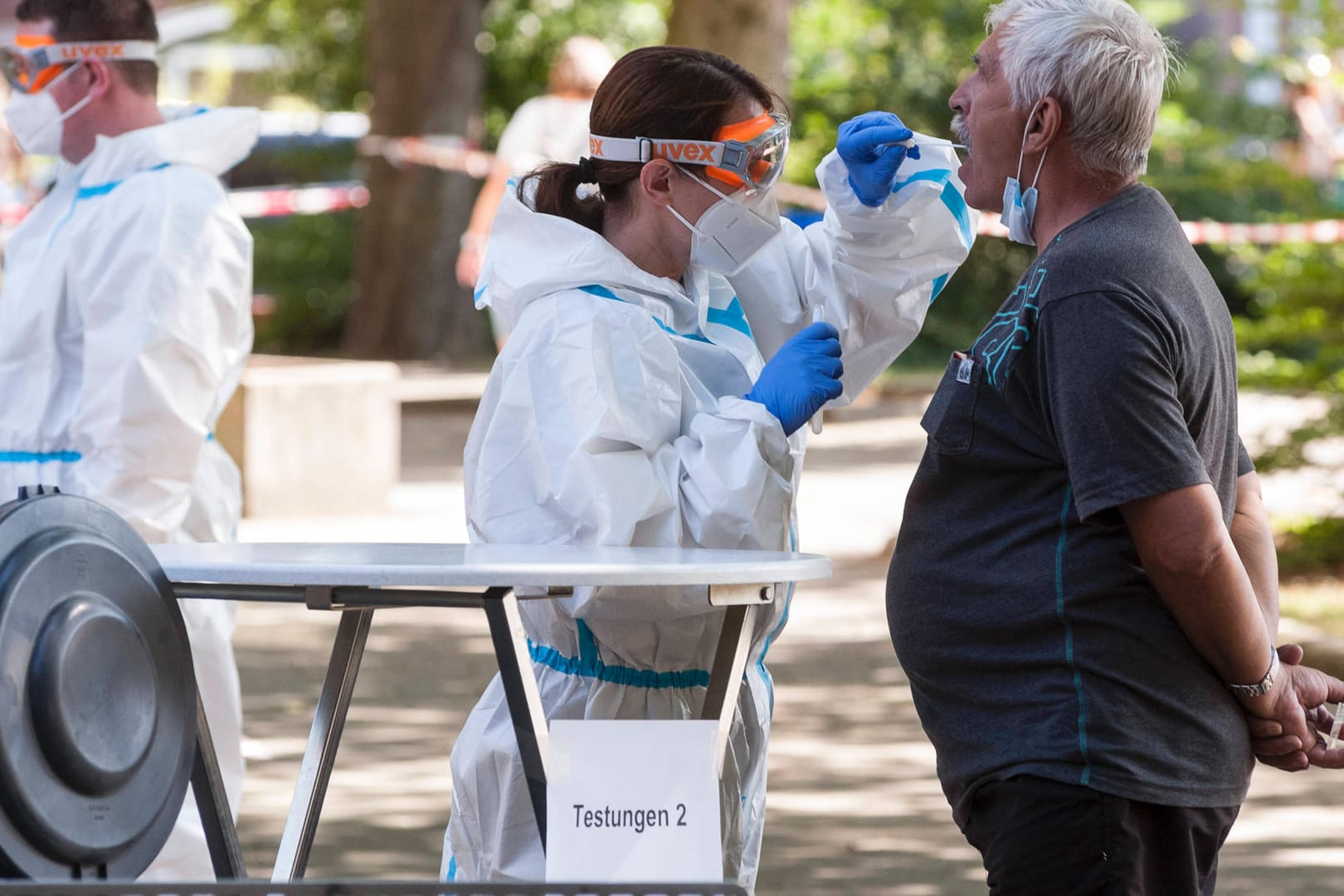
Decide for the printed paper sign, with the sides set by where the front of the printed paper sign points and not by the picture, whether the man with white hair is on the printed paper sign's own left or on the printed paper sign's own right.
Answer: on the printed paper sign's own left

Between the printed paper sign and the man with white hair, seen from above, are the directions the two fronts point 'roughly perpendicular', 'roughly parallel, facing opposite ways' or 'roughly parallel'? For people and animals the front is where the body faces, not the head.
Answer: roughly perpendicular

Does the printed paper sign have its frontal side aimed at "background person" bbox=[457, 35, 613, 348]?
no

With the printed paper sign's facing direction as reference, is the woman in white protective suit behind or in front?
behind

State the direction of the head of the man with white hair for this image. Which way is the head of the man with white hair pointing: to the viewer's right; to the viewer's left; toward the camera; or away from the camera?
to the viewer's left

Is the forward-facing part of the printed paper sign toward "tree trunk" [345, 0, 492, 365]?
no

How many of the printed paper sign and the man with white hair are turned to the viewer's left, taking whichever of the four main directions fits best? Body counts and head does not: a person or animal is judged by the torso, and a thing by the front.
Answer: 1

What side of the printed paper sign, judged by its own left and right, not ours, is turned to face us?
front

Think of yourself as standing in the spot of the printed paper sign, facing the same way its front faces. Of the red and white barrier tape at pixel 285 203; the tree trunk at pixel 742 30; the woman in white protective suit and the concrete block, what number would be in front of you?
0

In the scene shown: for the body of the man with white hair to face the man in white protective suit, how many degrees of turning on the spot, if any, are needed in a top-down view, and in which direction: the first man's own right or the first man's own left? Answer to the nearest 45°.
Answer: approximately 45° to the first man's own right

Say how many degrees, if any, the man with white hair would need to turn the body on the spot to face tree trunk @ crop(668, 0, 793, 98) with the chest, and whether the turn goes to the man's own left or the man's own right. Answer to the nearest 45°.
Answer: approximately 90° to the man's own right

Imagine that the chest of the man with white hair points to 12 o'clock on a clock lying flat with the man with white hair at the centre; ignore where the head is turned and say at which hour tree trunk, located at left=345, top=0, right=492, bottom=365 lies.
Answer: The tree trunk is roughly at 2 o'clock from the man with white hair.

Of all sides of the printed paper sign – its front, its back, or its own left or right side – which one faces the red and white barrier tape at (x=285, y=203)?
back

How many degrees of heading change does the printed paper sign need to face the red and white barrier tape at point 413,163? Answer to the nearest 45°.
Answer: approximately 180°

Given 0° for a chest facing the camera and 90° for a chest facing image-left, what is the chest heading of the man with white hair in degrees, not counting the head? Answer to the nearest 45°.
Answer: approximately 90°

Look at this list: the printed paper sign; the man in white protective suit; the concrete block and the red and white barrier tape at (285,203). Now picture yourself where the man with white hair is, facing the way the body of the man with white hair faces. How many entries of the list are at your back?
0

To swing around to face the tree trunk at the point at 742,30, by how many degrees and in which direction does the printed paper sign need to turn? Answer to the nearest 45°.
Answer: approximately 180°

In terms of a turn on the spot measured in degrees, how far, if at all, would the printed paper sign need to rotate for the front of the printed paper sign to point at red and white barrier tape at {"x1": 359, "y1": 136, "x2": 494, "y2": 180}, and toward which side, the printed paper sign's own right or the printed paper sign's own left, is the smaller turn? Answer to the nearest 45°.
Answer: approximately 180°

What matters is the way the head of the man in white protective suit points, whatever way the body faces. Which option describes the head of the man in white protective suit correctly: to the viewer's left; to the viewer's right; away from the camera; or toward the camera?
to the viewer's left
